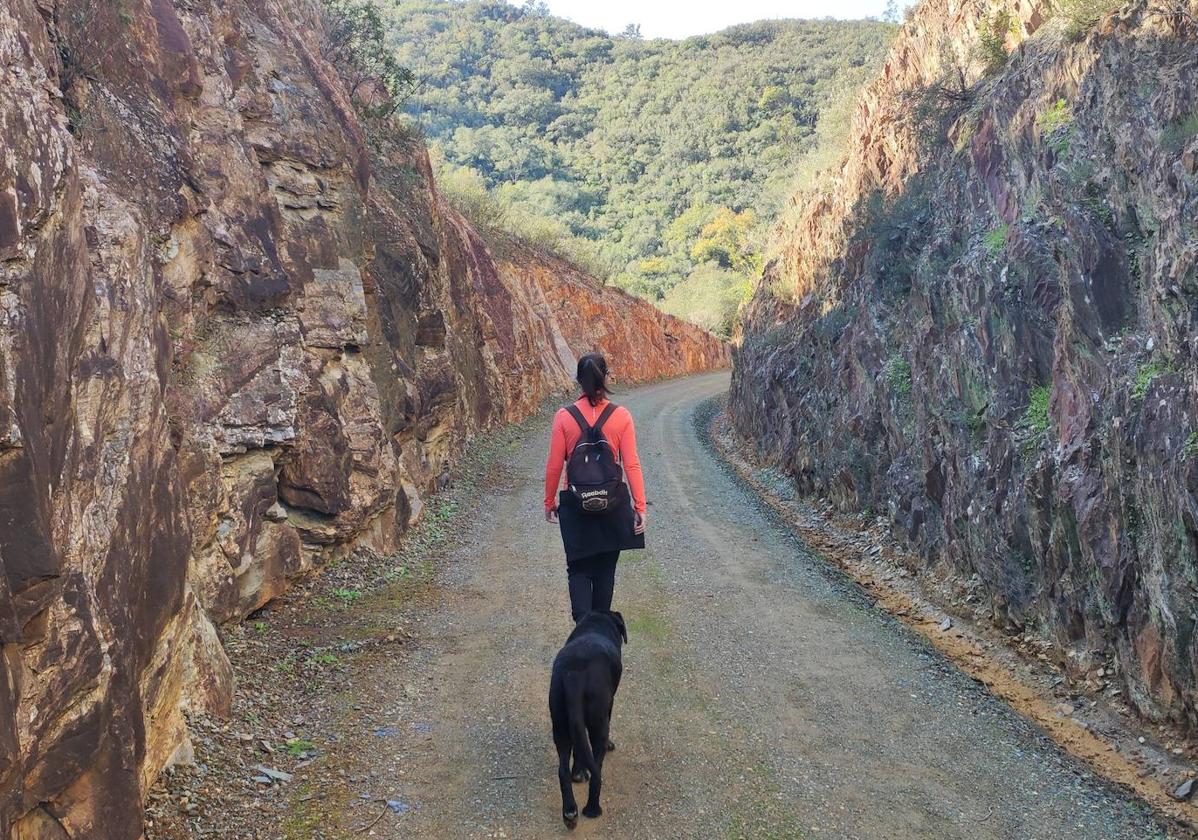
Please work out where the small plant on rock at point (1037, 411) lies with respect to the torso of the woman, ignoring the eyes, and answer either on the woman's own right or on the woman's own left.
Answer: on the woman's own right

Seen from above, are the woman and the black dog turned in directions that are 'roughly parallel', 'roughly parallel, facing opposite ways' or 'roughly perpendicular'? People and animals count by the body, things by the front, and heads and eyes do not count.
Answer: roughly parallel

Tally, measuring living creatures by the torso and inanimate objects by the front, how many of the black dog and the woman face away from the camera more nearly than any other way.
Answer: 2

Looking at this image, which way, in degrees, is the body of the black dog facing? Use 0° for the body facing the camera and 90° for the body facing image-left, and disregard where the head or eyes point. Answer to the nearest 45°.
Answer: approximately 180°

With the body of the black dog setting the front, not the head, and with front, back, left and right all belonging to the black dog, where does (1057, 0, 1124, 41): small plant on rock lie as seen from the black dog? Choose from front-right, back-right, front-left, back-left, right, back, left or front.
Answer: front-right

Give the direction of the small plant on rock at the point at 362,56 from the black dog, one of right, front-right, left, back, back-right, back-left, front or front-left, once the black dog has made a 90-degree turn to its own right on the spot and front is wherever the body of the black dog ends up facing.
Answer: left

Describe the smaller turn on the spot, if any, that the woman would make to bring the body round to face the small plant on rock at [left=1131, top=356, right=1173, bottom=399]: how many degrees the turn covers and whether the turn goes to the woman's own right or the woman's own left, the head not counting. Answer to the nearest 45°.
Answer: approximately 90° to the woman's own right

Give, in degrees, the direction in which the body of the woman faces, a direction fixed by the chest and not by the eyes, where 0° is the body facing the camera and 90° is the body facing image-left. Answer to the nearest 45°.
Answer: approximately 180°

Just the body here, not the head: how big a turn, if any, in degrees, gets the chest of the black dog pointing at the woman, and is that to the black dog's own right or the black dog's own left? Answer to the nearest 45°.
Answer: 0° — it already faces them

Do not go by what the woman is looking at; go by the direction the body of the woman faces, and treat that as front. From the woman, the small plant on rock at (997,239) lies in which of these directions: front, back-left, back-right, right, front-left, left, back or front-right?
front-right

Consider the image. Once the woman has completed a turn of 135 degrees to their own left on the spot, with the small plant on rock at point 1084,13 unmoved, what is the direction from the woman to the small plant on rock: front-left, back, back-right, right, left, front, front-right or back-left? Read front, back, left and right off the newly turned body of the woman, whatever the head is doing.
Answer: back

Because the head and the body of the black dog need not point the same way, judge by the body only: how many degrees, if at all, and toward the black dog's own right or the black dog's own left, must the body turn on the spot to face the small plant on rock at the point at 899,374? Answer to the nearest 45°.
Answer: approximately 45° to the black dog's own right
